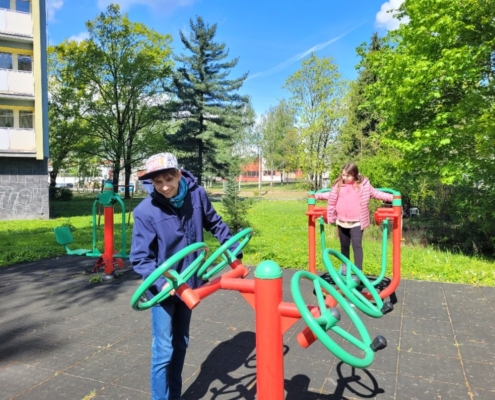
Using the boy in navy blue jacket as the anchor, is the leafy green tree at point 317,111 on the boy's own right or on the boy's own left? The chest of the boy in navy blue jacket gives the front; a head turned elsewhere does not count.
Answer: on the boy's own left

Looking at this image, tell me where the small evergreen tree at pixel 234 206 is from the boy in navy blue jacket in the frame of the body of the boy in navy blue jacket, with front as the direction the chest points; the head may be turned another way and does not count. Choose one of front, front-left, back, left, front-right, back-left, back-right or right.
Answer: back-left

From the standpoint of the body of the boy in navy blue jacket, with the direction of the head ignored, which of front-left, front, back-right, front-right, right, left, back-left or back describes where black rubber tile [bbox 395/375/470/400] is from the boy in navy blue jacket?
front-left

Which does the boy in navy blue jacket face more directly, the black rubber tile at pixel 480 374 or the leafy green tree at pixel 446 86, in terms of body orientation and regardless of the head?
the black rubber tile

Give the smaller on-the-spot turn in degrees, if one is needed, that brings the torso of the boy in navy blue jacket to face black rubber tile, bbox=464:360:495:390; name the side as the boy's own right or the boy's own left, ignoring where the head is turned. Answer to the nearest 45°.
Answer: approximately 45° to the boy's own left

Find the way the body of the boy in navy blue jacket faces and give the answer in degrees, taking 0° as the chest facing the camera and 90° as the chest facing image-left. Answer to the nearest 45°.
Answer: approximately 315°

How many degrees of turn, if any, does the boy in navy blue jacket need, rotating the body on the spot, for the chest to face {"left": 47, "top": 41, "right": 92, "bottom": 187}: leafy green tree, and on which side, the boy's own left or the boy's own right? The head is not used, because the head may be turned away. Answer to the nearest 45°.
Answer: approximately 135° to the boy's own left
